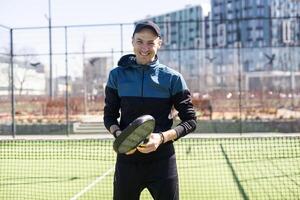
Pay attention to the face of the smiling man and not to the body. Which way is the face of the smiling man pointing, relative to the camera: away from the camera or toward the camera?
toward the camera

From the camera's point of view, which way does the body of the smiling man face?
toward the camera

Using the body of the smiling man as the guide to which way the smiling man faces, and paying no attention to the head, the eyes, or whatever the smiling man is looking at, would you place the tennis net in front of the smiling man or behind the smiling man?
behind
